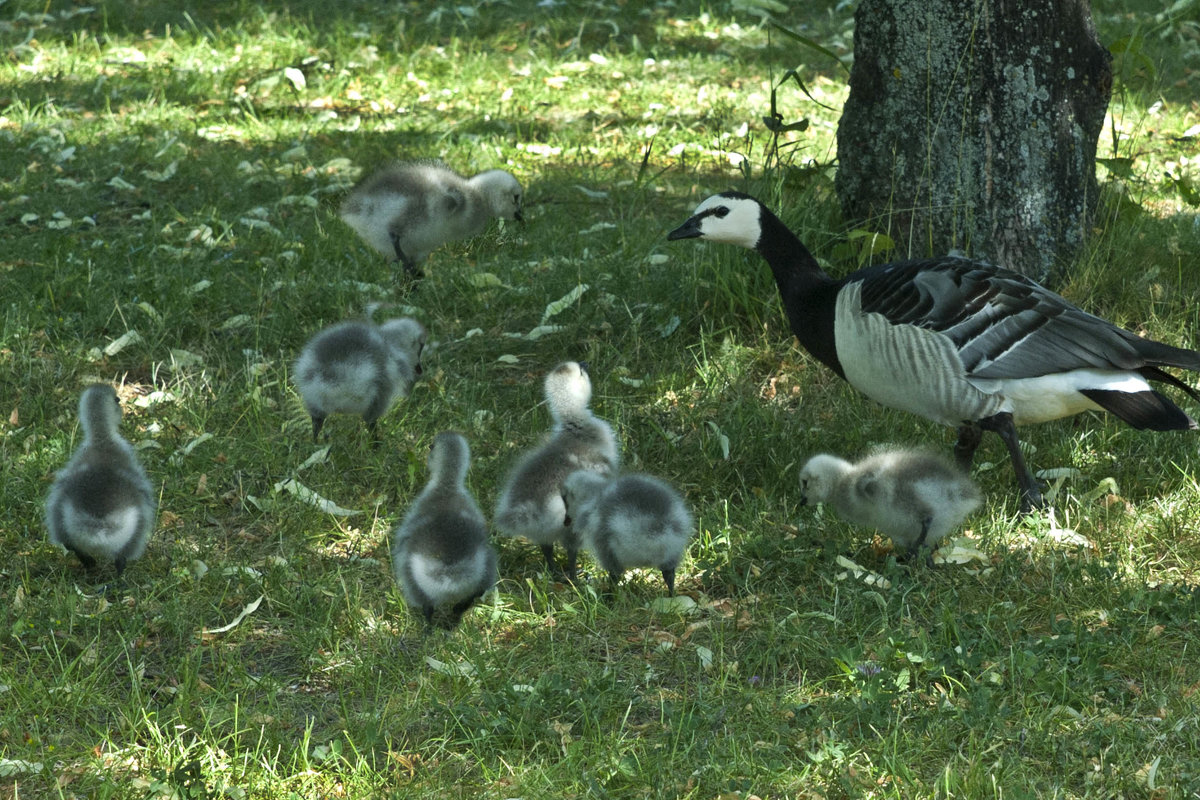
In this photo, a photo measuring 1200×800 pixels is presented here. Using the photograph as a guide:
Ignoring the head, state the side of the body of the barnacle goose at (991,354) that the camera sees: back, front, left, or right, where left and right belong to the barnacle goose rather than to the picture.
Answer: left

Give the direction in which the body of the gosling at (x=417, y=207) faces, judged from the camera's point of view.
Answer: to the viewer's right

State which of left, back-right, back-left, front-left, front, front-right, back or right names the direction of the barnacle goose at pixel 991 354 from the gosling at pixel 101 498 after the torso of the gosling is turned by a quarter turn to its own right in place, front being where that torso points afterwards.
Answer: front

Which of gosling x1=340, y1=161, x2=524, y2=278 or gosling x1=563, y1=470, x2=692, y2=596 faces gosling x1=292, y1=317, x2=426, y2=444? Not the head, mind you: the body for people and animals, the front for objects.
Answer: gosling x1=563, y1=470, x2=692, y2=596

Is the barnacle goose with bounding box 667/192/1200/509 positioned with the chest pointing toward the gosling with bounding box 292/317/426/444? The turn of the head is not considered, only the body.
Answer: yes

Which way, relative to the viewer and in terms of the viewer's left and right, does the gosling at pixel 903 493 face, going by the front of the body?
facing to the left of the viewer

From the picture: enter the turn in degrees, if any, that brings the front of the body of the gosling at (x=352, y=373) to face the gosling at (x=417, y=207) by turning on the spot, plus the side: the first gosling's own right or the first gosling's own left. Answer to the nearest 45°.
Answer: approximately 45° to the first gosling's own left

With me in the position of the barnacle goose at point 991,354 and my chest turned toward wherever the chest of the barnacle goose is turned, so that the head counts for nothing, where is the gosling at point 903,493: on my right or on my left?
on my left

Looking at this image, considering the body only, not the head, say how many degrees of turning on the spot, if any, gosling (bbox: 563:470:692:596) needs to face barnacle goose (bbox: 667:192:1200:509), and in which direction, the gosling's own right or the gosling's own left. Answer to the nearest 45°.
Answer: approximately 90° to the gosling's own right

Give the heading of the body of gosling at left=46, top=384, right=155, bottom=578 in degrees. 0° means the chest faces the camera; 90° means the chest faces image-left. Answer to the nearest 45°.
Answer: approximately 180°

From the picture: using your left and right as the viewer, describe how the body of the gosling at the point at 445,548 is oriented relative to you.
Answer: facing away from the viewer

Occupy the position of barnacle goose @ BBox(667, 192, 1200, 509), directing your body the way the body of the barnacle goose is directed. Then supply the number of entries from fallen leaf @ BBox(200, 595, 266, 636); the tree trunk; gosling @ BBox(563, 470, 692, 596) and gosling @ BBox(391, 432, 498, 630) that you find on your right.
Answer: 1

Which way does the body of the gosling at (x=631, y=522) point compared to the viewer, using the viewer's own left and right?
facing away from the viewer and to the left of the viewer
